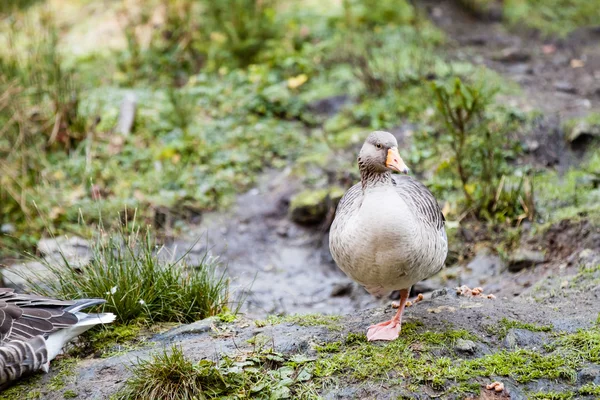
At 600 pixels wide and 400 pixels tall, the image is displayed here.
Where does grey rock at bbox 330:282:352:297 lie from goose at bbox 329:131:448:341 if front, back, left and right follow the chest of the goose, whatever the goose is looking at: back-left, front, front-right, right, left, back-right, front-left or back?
back

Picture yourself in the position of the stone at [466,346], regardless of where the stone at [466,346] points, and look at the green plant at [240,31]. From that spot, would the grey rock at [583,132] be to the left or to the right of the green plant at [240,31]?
right

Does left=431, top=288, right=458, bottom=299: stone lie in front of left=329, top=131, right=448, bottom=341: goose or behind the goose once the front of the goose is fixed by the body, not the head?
behind

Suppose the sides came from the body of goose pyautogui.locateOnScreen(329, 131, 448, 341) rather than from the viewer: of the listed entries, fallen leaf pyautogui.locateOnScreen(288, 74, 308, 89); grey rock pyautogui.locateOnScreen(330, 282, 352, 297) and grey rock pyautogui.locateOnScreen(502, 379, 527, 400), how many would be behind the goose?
2

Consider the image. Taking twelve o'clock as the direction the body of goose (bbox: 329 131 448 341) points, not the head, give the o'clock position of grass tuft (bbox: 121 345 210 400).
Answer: The grass tuft is roughly at 2 o'clock from the goose.

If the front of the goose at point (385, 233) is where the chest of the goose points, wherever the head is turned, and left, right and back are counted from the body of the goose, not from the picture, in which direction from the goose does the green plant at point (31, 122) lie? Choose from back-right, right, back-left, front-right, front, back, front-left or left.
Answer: back-right

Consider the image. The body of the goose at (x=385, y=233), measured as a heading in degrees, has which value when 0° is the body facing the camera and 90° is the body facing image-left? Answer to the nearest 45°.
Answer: approximately 0°

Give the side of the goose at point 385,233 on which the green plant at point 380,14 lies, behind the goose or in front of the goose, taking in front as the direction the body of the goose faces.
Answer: behind

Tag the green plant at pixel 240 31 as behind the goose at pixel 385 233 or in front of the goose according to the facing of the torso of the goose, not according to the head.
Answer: behind

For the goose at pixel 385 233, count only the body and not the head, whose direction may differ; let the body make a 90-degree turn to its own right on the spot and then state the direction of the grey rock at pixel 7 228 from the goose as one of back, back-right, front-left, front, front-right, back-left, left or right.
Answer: front-right
